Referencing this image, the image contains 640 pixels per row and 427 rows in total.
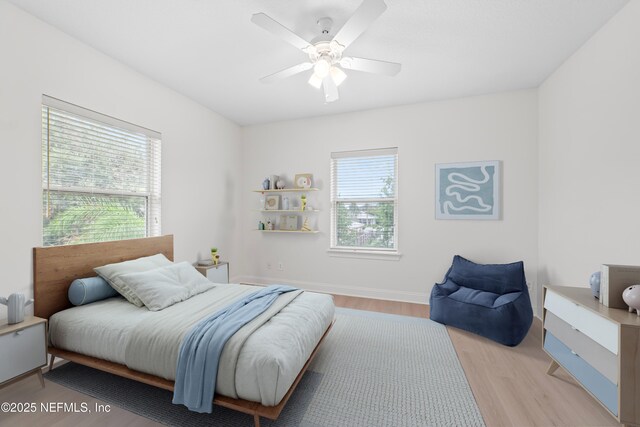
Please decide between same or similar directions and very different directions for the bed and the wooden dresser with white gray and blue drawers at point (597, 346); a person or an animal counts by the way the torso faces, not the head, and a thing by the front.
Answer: very different directions

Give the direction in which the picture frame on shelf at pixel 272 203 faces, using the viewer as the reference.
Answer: facing the viewer

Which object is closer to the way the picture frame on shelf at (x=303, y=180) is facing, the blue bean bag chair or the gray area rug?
the gray area rug

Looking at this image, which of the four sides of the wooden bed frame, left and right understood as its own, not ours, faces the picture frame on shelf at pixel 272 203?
left

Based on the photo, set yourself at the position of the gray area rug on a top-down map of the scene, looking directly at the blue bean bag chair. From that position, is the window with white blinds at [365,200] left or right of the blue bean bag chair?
left

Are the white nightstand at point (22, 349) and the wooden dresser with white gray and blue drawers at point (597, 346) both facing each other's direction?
yes

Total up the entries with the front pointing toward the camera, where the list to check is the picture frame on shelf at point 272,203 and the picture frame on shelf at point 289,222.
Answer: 2

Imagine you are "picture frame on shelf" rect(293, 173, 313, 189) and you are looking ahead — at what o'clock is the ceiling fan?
The ceiling fan is roughly at 12 o'clock from the picture frame on shelf.

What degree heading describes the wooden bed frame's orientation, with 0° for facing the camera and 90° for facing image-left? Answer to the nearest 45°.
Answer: approximately 315°

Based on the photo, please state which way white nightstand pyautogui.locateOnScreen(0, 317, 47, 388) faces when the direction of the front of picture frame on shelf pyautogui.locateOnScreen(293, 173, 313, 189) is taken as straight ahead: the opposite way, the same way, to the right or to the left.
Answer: to the left

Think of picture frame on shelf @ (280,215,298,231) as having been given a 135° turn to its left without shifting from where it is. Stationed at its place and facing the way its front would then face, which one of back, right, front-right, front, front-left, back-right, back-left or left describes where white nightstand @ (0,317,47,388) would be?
back

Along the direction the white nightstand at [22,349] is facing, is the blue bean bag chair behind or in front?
in front

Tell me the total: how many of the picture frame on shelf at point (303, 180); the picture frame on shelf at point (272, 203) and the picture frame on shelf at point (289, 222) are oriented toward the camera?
3

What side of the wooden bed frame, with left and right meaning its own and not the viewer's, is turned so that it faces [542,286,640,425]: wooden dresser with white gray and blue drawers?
front

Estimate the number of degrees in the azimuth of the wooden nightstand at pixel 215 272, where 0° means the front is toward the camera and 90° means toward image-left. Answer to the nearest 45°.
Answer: approximately 315°
